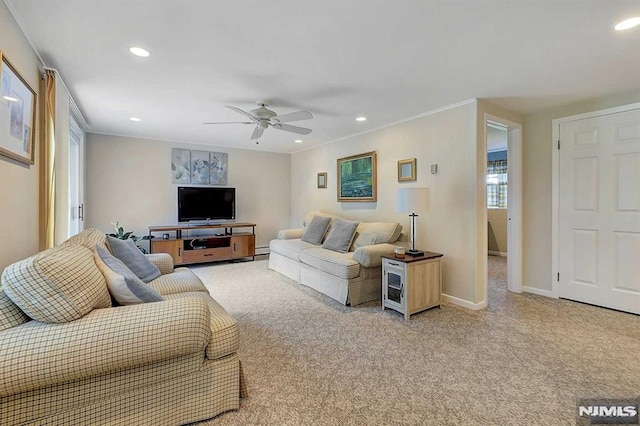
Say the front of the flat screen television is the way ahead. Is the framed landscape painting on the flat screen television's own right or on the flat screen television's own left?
on the flat screen television's own left

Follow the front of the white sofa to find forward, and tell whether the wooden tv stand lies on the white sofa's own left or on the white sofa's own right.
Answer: on the white sofa's own right

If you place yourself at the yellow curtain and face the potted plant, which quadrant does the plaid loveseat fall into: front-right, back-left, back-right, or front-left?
back-right

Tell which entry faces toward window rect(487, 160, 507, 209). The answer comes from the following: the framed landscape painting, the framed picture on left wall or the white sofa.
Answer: the framed picture on left wall

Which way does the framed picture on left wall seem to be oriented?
to the viewer's right

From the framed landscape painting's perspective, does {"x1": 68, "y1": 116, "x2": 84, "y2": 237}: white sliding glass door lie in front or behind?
in front

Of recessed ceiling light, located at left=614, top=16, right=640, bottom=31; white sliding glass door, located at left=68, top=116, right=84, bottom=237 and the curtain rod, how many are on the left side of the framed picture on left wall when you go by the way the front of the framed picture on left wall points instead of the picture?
2

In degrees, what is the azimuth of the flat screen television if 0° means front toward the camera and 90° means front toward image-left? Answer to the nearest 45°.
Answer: approximately 0°

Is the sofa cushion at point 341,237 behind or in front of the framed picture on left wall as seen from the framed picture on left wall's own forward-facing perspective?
in front

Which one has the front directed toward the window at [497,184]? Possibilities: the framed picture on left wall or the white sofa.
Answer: the framed picture on left wall

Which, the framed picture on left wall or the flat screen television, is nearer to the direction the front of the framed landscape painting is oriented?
the framed picture on left wall

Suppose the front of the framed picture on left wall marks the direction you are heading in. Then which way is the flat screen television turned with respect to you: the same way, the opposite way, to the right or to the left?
to the right

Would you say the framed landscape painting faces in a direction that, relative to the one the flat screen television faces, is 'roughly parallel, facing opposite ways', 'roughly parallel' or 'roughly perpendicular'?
roughly perpendicular

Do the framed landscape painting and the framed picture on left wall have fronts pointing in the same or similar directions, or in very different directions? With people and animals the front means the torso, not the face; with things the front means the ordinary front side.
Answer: very different directions

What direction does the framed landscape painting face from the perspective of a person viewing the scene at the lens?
facing the viewer and to the left of the viewer

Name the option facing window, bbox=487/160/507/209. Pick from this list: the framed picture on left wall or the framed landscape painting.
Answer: the framed picture on left wall
